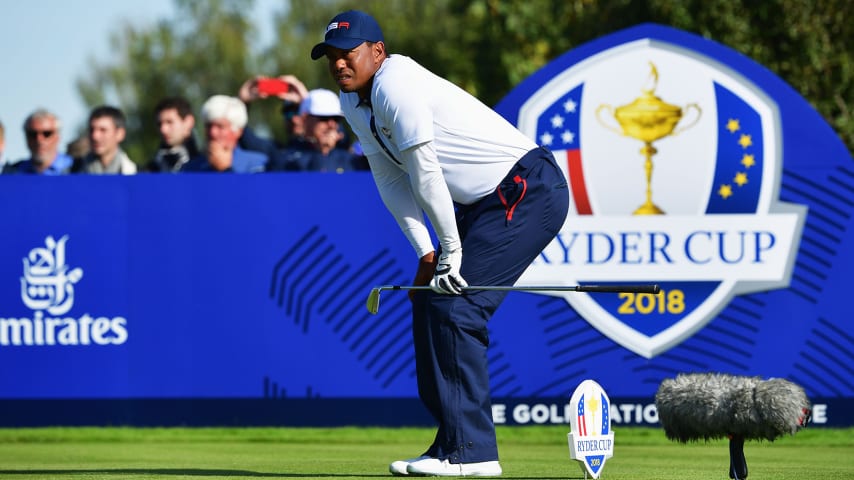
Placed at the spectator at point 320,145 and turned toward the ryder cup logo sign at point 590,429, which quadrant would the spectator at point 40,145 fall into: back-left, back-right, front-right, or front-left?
back-right

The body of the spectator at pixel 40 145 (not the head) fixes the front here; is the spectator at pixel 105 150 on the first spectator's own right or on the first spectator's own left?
on the first spectator's own left

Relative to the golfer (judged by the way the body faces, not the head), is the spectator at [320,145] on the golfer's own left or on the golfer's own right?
on the golfer's own right

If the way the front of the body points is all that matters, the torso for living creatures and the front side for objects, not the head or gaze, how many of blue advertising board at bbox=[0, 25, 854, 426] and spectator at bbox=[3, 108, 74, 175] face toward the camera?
2

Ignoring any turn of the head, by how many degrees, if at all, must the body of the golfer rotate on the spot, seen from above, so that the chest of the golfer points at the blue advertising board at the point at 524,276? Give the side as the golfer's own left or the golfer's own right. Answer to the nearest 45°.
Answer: approximately 90° to the golfer's own right

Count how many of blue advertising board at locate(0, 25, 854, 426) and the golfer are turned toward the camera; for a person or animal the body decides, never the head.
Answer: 1

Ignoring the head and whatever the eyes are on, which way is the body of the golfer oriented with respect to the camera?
to the viewer's left

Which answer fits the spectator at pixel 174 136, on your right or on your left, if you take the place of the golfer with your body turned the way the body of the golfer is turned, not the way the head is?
on your right

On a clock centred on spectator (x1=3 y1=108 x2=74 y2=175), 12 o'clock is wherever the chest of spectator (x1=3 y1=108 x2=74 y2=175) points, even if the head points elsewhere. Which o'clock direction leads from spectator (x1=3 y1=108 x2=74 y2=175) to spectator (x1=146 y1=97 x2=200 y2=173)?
spectator (x1=146 y1=97 x2=200 y2=173) is roughly at 10 o'clock from spectator (x1=3 y1=108 x2=74 y2=175).

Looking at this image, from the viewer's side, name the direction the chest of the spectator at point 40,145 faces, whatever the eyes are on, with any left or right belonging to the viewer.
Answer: facing the viewer

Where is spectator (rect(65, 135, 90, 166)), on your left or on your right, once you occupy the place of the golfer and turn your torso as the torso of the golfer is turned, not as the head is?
on your right

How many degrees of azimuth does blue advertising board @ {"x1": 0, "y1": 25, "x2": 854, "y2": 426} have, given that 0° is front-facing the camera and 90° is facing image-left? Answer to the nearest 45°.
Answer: approximately 0°
